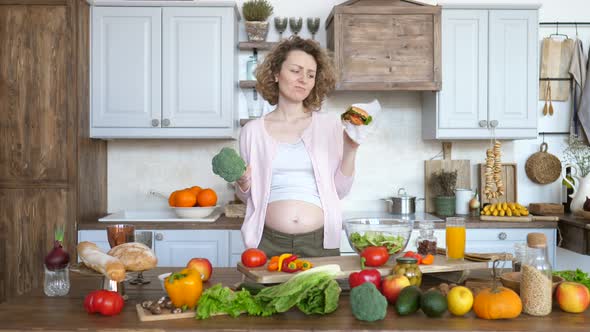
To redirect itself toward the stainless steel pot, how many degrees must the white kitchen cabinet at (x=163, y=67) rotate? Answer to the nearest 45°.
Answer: approximately 90° to its left

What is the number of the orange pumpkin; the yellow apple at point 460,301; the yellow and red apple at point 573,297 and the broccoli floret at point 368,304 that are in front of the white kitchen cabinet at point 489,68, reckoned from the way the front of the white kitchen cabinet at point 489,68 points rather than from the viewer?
4

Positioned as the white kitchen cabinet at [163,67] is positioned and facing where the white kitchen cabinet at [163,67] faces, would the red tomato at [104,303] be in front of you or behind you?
in front

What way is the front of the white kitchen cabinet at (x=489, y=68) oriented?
toward the camera

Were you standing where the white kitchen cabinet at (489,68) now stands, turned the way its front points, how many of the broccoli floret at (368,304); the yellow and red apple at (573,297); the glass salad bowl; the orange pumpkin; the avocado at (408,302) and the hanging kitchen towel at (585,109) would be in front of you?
5

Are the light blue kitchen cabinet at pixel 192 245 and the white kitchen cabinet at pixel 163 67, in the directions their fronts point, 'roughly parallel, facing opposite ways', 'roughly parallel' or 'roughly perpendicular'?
roughly parallel

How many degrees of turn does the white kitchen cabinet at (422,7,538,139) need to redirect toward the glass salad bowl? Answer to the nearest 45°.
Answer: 0° — it already faces it

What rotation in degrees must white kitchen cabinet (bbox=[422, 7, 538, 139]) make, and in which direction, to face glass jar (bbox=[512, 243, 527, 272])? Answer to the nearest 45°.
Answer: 0° — it already faces it

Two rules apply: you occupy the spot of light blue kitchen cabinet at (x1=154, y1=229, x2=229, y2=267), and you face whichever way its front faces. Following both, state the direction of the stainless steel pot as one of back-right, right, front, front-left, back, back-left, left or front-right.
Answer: left

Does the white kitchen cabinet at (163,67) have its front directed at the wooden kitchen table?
yes

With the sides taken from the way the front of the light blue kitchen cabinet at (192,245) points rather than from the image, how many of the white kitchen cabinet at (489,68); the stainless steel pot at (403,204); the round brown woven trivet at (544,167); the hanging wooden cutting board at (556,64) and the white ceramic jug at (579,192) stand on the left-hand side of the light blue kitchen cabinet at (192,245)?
5

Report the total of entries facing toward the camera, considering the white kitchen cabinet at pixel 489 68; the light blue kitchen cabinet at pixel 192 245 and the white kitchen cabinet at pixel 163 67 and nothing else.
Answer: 3

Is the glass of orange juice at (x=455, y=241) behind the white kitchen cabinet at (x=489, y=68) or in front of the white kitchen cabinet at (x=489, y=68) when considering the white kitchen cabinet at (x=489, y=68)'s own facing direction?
in front

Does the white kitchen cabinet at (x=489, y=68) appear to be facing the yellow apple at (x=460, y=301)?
yes

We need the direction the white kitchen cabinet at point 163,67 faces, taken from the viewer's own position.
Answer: facing the viewer

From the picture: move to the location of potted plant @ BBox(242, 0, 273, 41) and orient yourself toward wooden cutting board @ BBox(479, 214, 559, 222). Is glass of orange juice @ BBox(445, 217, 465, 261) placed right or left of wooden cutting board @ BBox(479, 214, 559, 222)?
right
